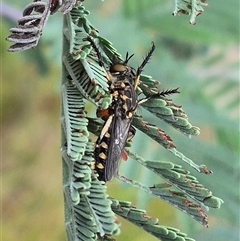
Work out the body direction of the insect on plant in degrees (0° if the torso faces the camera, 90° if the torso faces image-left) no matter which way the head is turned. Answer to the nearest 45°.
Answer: approximately 180°
